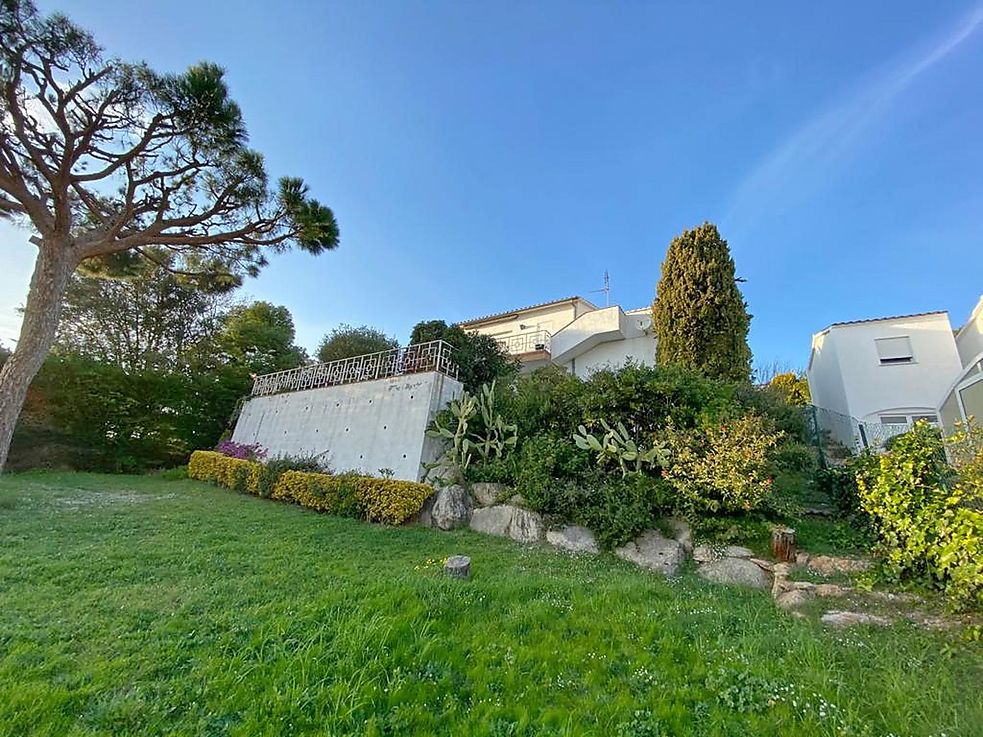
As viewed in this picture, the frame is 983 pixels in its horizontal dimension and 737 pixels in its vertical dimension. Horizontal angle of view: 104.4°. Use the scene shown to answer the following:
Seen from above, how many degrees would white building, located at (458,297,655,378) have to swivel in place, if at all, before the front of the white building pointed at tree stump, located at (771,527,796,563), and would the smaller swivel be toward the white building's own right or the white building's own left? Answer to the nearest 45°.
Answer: approximately 45° to the white building's own left

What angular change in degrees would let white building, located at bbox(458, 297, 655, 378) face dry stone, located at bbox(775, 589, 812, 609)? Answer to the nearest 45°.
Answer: approximately 45° to its left

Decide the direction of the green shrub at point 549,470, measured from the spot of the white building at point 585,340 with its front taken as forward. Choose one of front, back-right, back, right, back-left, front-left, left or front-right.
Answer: front-left

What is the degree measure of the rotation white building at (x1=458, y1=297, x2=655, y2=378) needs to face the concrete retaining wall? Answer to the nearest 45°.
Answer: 0° — it already faces it

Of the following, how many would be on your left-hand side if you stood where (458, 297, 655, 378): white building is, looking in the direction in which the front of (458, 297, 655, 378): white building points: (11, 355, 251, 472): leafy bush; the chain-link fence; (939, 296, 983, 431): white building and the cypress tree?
3

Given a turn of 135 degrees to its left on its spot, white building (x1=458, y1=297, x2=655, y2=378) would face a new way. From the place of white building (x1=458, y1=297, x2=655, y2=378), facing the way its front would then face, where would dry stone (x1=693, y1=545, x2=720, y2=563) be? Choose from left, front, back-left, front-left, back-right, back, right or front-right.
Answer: right

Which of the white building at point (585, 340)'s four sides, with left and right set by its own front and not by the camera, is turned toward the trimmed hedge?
front

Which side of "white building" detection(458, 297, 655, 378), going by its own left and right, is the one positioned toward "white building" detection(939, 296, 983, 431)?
left

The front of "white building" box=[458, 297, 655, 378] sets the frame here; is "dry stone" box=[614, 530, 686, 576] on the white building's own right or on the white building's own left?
on the white building's own left

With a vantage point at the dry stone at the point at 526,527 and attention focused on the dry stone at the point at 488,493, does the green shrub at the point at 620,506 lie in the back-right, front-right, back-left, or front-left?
back-right

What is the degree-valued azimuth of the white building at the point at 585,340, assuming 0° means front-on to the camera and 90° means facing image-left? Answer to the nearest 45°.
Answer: approximately 45°

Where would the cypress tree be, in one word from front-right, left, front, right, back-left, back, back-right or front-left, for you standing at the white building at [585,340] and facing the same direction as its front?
left
